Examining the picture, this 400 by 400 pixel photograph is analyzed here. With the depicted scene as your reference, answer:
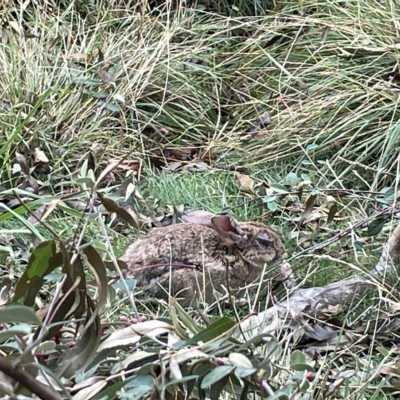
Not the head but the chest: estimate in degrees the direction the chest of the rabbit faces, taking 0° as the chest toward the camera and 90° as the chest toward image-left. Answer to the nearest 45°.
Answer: approximately 270°

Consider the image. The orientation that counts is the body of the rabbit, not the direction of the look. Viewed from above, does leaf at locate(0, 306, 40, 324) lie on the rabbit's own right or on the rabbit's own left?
on the rabbit's own right

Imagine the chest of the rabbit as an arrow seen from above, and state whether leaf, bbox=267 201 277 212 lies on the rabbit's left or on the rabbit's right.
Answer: on the rabbit's left

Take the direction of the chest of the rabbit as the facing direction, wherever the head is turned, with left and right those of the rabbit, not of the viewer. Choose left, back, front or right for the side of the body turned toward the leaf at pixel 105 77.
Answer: left

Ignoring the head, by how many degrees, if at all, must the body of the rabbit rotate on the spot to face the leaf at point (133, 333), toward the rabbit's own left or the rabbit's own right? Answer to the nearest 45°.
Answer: approximately 90° to the rabbit's own right

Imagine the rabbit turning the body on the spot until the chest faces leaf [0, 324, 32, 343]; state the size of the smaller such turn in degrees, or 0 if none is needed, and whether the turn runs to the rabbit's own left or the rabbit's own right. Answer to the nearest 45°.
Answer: approximately 90° to the rabbit's own right

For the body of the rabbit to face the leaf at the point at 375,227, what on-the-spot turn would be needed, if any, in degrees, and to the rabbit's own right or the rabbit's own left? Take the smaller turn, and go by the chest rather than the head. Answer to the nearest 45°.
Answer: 0° — it already faces it

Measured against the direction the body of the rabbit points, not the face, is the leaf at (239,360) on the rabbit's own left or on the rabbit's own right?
on the rabbit's own right

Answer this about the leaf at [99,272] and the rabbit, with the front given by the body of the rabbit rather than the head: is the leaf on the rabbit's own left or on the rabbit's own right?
on the rabbit's own right

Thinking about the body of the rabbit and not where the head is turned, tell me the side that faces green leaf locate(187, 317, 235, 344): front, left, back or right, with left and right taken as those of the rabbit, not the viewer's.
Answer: right
